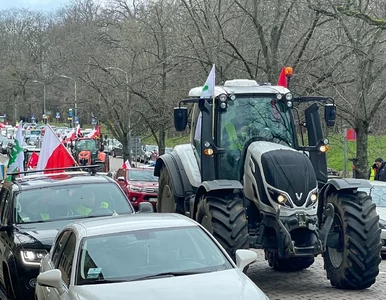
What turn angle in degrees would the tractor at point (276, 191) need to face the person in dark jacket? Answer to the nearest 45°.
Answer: approximately 135° to its left

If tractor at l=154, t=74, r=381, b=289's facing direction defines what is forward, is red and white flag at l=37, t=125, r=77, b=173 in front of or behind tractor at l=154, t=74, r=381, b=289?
behind

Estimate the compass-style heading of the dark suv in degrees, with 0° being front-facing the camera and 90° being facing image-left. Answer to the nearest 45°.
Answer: approximately 315°

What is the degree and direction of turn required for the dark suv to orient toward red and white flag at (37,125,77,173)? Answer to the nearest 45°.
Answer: approximately 135° to its left

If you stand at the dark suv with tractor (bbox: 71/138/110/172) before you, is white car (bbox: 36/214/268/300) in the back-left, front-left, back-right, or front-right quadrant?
back-right

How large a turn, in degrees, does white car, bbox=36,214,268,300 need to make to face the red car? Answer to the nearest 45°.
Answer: approximately 135° to its left

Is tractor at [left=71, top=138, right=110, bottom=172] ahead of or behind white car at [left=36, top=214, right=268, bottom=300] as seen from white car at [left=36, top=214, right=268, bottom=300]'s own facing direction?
behind
